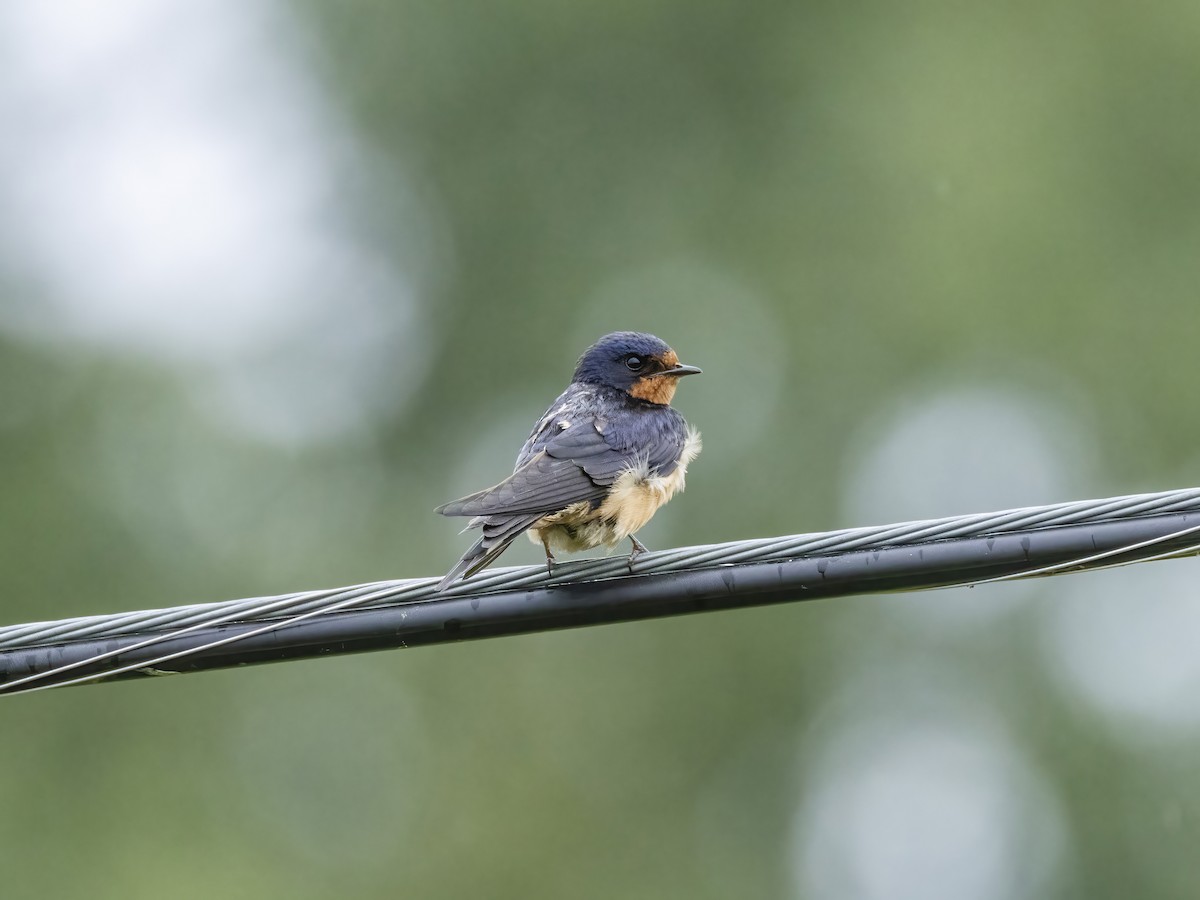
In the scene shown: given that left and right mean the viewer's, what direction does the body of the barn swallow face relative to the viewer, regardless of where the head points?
facing to the right of the viewer
